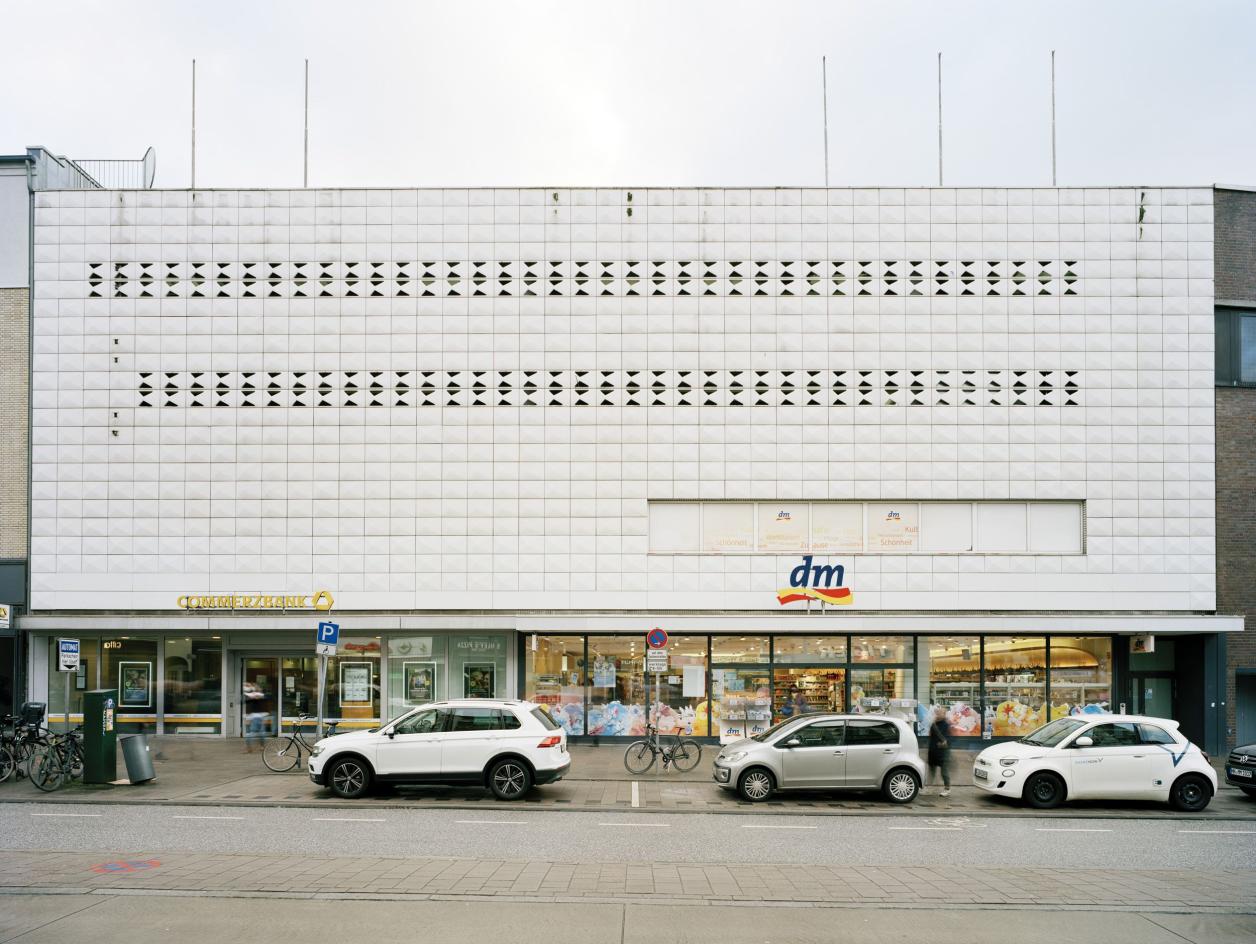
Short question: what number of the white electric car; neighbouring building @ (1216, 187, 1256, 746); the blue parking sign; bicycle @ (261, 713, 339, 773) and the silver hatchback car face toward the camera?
2

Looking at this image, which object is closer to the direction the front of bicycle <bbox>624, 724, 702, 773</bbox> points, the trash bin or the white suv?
the trash bin

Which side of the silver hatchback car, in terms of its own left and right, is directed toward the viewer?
left

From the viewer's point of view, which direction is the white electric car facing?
to the viewer's left

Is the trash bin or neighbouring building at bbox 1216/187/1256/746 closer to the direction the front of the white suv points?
the trash bin

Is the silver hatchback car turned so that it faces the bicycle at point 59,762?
yes

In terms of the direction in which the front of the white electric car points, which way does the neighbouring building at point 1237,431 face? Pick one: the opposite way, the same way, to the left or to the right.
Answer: to the left

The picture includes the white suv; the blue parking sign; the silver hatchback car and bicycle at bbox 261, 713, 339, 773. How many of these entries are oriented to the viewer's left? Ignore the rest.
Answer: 3

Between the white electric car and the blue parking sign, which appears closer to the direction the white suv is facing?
the blue parking sign

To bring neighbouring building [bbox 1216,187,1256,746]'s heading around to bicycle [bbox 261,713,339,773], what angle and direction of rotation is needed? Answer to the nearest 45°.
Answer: approximately 45° to its right

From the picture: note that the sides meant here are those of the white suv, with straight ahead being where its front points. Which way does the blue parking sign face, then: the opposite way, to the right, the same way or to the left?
to the left

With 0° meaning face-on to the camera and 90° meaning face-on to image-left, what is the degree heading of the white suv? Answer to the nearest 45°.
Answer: approximately 90°
